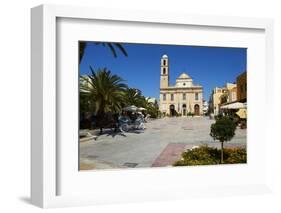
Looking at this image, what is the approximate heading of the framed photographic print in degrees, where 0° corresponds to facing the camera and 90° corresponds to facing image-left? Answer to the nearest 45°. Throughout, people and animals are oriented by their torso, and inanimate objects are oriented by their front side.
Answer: approximately 315°
